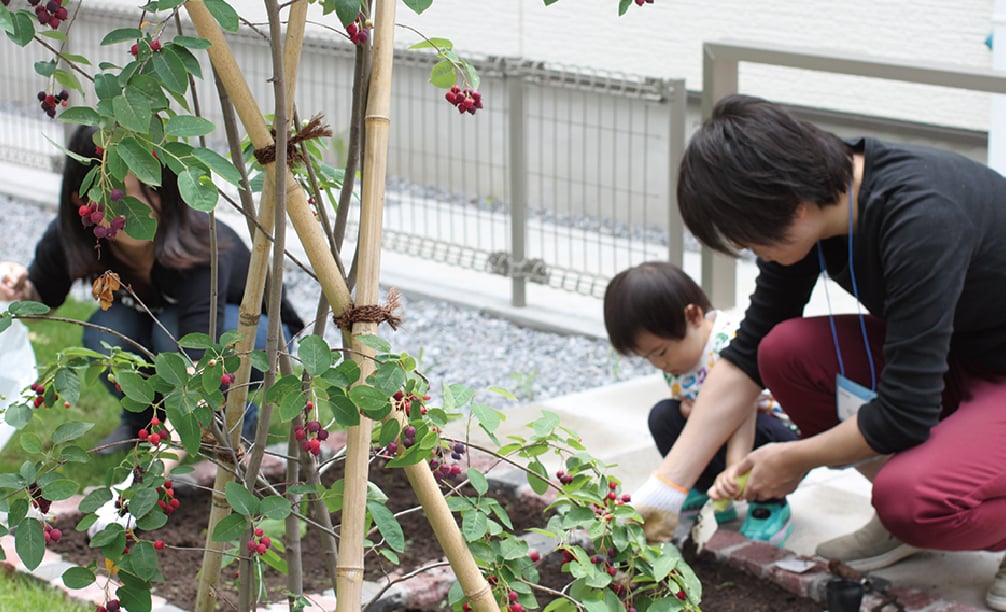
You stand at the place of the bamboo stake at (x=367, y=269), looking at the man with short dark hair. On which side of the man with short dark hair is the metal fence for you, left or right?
left

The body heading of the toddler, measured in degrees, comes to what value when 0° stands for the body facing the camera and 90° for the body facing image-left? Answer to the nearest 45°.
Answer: approximately 45°

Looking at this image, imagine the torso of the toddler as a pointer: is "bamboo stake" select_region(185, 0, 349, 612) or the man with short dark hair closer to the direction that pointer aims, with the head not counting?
the bamboo stake

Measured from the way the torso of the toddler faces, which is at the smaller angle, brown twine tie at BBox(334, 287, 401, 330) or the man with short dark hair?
the brown twine tie

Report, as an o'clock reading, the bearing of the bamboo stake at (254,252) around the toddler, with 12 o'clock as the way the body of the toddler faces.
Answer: The bamboo stake is roughly at 1 o'clock from the toddler.

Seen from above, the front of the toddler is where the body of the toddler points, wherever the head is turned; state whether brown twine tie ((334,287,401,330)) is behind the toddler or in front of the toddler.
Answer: in front

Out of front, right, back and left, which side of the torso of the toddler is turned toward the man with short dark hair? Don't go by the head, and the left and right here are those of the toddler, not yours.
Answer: left
